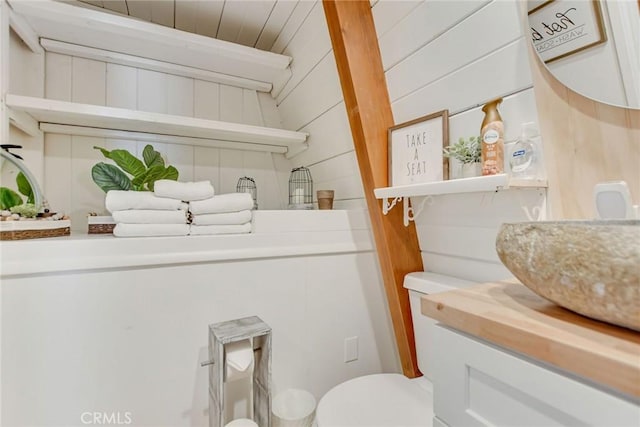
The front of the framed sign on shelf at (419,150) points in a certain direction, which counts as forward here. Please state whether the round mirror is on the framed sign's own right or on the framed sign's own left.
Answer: on the framed sign's own left

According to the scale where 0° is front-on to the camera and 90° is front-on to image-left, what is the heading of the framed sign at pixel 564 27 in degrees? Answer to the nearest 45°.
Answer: approximately 0°

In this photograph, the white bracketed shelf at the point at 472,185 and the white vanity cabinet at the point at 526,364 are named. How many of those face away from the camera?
0

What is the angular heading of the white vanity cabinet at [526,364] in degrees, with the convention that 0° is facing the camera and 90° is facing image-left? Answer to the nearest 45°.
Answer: approximately 45°

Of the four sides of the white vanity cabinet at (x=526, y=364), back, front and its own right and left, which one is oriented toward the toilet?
right

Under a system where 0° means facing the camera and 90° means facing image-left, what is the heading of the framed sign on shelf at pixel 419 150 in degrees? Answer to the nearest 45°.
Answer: approximately 45°

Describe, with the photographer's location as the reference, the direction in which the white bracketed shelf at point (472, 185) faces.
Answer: facing the viewer and to the left of the viewer

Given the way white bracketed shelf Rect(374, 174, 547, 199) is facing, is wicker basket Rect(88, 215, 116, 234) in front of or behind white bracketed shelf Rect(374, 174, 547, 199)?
in front

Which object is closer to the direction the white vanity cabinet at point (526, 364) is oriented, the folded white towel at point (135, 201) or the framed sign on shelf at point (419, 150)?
the folded white towel
